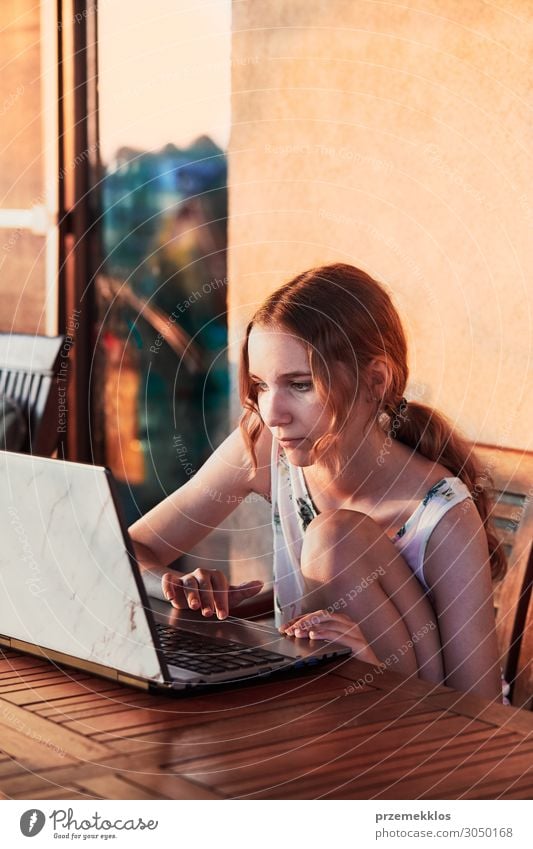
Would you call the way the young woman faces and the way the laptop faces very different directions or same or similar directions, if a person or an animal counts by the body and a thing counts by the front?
very different directions

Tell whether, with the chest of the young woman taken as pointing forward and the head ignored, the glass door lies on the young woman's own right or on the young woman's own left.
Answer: on the young woman's own right

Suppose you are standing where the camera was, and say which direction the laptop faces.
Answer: facing away from the viewer and to the right of the viewer

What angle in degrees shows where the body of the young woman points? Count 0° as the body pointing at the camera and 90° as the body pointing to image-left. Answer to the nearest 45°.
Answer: approximately 45°
